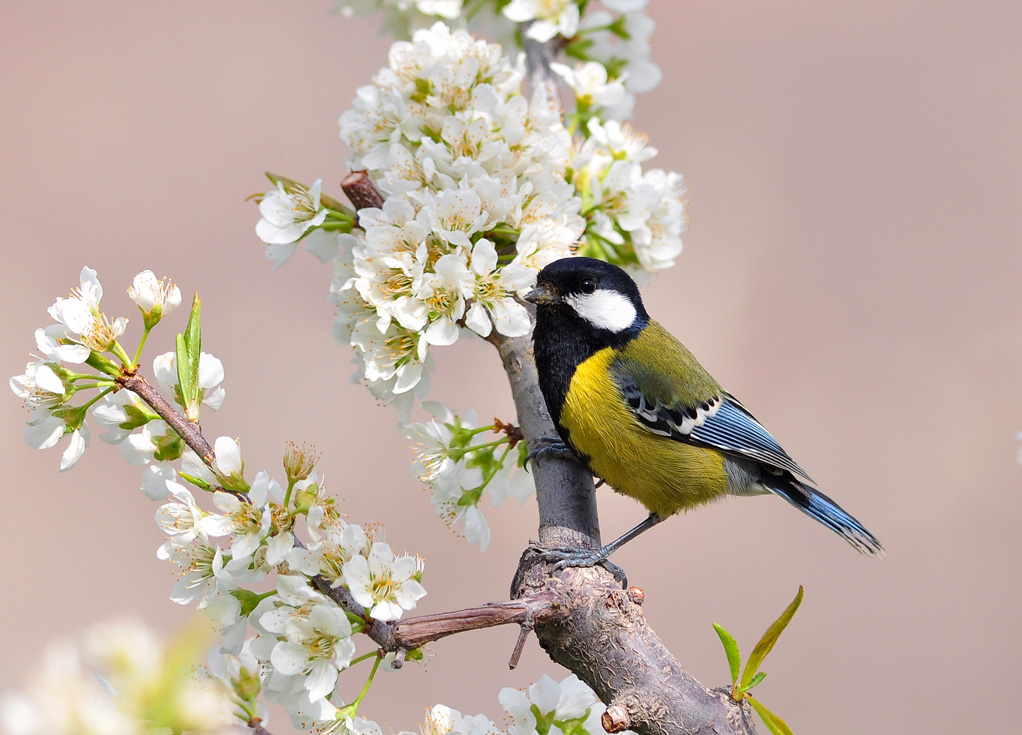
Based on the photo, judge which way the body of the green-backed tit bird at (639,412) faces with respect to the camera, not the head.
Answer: to the viewer's left

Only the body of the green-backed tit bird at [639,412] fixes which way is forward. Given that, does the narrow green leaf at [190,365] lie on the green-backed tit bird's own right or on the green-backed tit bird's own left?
on the green-backed tit bird's own right

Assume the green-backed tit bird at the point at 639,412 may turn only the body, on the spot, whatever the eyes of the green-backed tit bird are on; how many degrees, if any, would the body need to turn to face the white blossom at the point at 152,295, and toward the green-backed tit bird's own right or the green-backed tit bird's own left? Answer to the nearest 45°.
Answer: approximately 45° to the green-backed tit bird's own left
